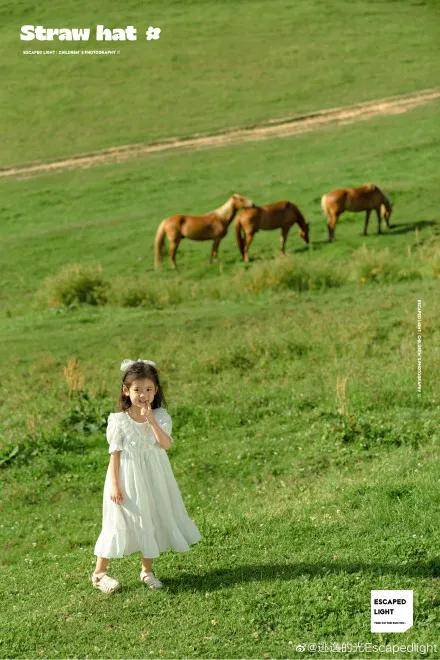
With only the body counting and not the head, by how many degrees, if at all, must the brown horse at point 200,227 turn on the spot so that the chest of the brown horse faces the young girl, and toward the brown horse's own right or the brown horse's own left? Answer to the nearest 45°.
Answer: approximately 90° to the brown horse's own right

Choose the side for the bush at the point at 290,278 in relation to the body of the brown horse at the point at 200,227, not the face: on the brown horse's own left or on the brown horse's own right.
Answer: on the brown horse's own right

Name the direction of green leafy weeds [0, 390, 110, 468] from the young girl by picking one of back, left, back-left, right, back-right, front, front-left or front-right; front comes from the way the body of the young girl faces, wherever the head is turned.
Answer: back

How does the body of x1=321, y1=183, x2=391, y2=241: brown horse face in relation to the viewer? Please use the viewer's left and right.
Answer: facing to the right of the viewer

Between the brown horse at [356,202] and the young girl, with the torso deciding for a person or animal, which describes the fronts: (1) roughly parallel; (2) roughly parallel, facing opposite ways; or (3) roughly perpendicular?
roughly perpendicular

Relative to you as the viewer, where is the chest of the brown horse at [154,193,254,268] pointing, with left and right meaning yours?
facing to the right of the viewer

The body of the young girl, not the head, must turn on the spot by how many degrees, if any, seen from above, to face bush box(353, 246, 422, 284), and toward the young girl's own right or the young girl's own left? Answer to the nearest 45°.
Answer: approximately 180°

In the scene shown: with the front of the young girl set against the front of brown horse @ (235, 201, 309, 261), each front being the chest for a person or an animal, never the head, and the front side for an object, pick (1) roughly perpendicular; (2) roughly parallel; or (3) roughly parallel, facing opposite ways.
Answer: roughly perpendicular

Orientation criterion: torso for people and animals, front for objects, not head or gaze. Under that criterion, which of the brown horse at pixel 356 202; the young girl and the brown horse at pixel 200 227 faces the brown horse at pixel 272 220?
the brown horse at pixel 200 227

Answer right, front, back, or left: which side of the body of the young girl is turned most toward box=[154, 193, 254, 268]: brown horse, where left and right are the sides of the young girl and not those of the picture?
back

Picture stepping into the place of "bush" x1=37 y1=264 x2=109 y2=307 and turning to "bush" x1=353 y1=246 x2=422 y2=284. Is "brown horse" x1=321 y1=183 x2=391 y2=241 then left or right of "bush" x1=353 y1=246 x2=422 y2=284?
left

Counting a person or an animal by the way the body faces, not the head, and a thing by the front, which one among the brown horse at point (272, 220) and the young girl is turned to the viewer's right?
the brown horse
